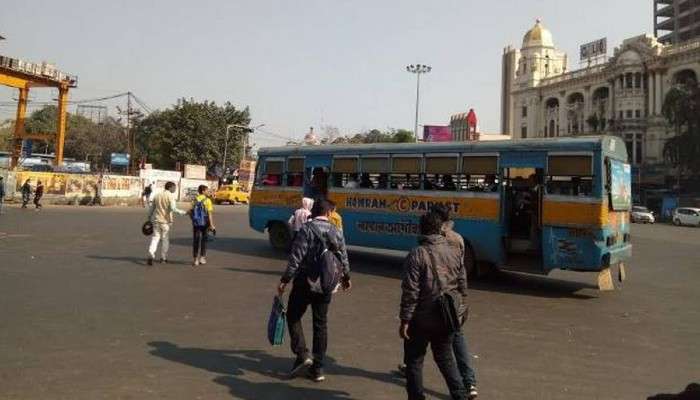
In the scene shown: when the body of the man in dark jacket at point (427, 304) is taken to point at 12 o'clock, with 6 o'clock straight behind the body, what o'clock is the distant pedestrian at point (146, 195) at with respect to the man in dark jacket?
The distant pedestrian is roughly at 11 o'clock from the man in dark jacket.

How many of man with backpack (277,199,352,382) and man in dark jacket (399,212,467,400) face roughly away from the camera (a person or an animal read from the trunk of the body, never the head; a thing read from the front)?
2

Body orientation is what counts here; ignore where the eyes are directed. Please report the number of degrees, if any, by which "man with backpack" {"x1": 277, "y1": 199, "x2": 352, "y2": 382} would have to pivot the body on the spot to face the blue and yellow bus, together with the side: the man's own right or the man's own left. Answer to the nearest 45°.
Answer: approximately 45° to the man's own right

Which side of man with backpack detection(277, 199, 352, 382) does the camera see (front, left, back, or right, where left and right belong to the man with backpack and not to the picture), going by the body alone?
back

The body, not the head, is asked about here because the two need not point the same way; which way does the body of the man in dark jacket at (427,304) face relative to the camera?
away from the camera

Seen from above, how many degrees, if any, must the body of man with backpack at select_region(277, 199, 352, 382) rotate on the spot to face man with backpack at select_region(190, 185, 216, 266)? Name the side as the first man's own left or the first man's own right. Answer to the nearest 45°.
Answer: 0° — they already face them

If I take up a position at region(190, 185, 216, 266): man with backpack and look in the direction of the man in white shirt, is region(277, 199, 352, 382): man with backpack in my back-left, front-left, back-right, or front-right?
back-left

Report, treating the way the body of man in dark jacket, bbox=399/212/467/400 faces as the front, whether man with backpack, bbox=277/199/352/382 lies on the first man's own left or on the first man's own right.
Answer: on the first man's own left

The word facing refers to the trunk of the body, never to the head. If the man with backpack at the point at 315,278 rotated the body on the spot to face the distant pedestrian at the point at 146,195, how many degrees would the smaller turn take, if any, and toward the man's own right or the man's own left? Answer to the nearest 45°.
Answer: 0° — they already face them
